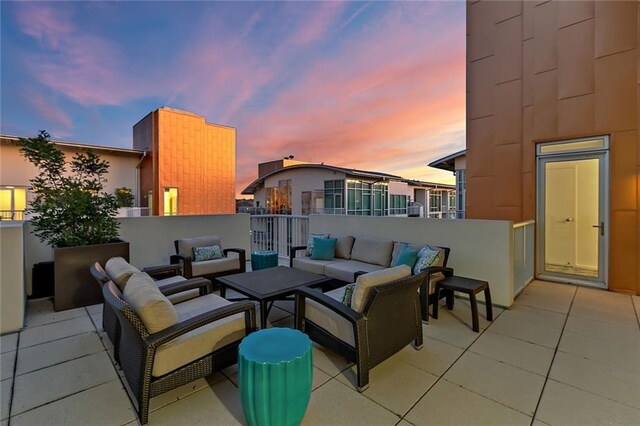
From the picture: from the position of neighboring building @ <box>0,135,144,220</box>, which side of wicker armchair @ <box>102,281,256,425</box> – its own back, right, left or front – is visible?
left

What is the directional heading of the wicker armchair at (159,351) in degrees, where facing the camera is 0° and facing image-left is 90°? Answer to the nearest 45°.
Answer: approximately 225°

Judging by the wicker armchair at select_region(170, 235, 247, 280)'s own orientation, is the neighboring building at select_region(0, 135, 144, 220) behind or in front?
behind

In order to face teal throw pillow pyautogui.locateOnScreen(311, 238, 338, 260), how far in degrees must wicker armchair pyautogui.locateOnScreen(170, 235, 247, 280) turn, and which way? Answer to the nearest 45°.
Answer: approximately 45° to its left

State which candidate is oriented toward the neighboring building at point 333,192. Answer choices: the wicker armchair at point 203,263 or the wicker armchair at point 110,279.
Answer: the wicker armchair at point 110,279

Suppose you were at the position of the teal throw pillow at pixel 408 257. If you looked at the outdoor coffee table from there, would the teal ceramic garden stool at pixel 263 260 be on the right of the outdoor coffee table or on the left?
right

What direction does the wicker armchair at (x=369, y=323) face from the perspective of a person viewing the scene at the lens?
facing away from the viewer and to the left of the viewer

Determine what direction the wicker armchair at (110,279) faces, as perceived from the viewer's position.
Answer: facing away from the viewer and to the right of the viewer

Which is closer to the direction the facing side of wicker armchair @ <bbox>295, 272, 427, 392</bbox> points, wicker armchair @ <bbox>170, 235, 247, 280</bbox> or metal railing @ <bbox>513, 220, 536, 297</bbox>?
the wicker armchair
